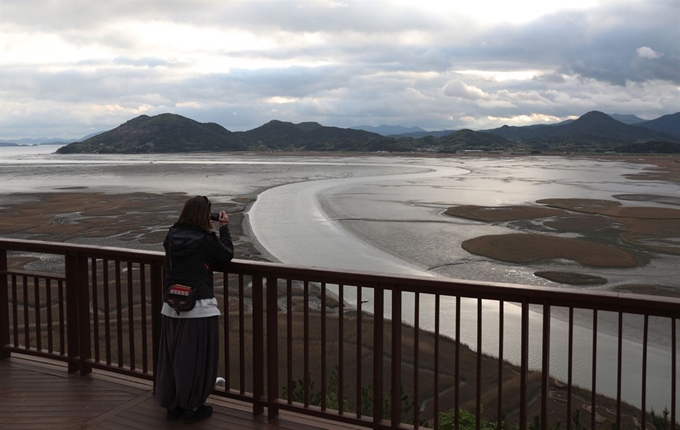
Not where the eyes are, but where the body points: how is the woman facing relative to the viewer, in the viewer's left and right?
facing away from the viewer and to the right of the viewer
